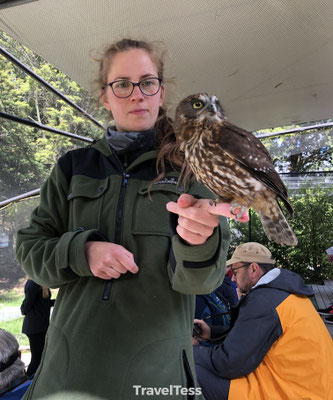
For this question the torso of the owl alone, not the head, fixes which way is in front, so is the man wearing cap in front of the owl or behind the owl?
behind

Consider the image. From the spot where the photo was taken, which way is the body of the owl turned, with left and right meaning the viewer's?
facing the viewer and to the left of the viewer

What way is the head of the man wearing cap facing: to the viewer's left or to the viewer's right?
to the viewer's left

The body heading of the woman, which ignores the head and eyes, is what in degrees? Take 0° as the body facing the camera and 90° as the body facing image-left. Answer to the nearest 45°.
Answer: approximately 0°

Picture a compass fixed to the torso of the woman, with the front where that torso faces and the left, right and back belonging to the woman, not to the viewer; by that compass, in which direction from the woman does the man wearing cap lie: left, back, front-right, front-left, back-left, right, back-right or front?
back-left

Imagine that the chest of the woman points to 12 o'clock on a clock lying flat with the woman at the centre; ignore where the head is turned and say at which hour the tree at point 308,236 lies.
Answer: The tree is roughly at 7 o'clock from the woman.

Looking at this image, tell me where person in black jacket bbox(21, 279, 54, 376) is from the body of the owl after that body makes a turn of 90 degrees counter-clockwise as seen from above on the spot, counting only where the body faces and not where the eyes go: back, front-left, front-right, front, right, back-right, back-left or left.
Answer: back
